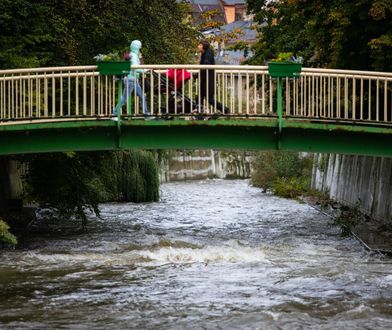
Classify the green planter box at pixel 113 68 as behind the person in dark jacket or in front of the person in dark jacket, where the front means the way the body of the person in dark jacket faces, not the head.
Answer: in front

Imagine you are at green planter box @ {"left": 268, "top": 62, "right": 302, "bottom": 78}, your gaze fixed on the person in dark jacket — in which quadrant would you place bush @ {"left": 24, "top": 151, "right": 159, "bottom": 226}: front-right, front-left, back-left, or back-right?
front-right

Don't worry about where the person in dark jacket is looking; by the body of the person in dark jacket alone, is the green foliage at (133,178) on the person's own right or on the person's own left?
on the person's own right

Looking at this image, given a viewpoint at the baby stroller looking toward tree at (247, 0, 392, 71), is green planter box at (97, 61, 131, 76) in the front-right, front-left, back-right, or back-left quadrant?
back-left

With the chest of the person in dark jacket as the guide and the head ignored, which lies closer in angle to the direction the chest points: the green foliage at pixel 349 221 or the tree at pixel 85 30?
the tree

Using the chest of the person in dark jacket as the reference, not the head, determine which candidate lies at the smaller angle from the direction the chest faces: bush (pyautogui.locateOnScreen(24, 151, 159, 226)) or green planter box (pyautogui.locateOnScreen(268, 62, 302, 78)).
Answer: the bush

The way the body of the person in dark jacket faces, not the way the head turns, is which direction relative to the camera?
to the viewer's left

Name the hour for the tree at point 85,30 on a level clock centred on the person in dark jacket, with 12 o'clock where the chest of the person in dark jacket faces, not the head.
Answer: The tree is roughly at 2 o'clock from the person in dark jacket.

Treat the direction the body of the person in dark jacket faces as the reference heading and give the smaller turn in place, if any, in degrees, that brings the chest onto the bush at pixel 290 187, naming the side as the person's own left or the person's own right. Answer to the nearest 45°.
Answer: approximately 90° to the person's own right

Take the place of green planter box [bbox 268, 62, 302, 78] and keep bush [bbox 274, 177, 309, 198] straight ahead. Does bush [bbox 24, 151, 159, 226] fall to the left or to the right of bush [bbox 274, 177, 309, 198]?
left
